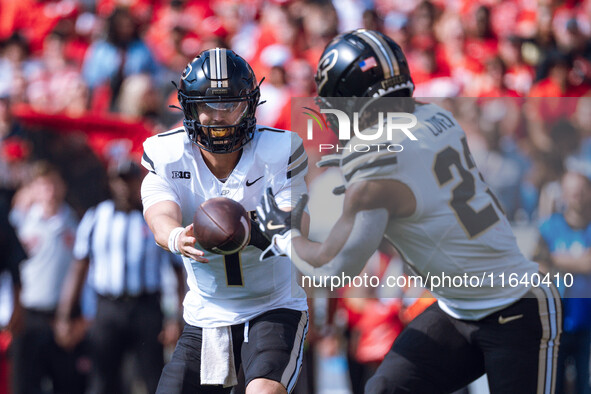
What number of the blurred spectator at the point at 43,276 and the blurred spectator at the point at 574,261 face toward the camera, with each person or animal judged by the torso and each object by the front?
2

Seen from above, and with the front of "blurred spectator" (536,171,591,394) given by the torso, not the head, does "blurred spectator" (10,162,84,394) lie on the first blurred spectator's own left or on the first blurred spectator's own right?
on the first blurred spectator's own right

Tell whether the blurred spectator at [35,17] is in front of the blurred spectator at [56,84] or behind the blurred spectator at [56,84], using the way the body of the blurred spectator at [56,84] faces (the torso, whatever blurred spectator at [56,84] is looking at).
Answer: behind

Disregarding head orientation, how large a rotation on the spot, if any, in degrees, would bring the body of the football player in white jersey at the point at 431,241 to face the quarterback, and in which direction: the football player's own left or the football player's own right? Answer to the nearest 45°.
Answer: approximately 45° to the football player's own left

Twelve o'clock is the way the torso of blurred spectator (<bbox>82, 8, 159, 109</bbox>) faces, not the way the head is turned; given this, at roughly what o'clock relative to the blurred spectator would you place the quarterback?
The quarterback is roughly at 12 o'clock from the blurred spectator.

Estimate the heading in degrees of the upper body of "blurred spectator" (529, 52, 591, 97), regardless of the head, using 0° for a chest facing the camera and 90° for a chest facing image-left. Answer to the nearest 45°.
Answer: approximately 0°

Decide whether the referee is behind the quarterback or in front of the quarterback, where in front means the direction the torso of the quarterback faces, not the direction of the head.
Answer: behind

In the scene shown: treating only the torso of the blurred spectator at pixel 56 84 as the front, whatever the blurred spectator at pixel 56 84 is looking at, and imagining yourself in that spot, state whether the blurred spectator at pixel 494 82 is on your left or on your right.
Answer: on your left

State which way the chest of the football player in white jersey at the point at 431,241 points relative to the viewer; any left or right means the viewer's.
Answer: facing away from the viewer and to the left of the viewer
